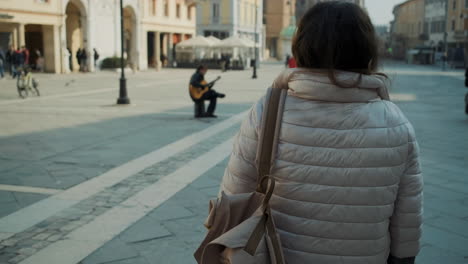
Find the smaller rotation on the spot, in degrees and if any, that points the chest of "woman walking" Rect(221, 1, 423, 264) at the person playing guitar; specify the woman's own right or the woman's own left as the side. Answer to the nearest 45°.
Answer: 0° — they already face them

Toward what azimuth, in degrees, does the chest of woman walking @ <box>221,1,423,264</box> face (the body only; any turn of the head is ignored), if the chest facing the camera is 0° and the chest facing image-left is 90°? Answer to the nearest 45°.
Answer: approximately 180°

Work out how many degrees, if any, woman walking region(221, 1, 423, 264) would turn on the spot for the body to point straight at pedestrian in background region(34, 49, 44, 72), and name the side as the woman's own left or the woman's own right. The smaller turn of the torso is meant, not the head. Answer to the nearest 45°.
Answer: approximately 45° to the woman's own left

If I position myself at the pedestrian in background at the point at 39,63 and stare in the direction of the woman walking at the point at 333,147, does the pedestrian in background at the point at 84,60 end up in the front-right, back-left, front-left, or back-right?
back-left

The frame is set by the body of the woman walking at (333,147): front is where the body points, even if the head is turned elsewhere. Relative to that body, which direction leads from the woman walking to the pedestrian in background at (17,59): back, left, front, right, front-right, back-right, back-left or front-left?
front-left

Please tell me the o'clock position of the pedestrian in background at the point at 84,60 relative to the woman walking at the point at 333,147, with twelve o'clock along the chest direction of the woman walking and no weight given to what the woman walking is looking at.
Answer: The pedestrian in background is roughly at 11 o'clock from the woman walking.
